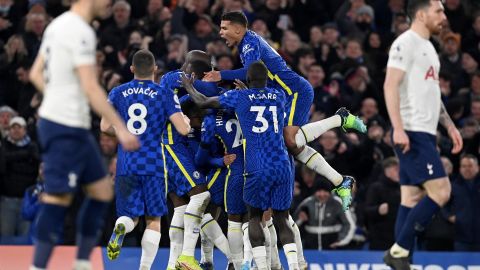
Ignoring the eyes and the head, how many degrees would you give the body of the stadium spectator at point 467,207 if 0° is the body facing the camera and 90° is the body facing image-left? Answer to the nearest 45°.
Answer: approximately 0°

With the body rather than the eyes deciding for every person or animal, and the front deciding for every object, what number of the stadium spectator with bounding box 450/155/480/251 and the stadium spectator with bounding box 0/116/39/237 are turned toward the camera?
2

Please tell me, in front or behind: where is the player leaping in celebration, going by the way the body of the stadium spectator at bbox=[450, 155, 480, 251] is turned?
in front

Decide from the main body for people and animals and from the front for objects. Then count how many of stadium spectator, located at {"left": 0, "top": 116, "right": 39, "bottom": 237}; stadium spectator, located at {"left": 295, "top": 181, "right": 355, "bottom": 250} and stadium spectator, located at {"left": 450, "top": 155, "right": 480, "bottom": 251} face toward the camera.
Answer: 3

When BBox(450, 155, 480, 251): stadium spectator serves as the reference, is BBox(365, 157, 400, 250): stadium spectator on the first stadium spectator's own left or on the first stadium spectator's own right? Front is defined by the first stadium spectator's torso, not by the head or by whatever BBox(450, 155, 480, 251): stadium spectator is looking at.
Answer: on the first stadium spectator's own right

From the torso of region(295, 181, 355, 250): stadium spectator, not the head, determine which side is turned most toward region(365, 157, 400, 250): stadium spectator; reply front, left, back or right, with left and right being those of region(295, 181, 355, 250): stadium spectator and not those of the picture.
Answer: left

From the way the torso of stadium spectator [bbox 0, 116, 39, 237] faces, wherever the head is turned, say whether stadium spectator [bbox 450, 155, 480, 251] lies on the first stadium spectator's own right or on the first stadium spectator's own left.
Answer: on the first stadium spectator's own left
